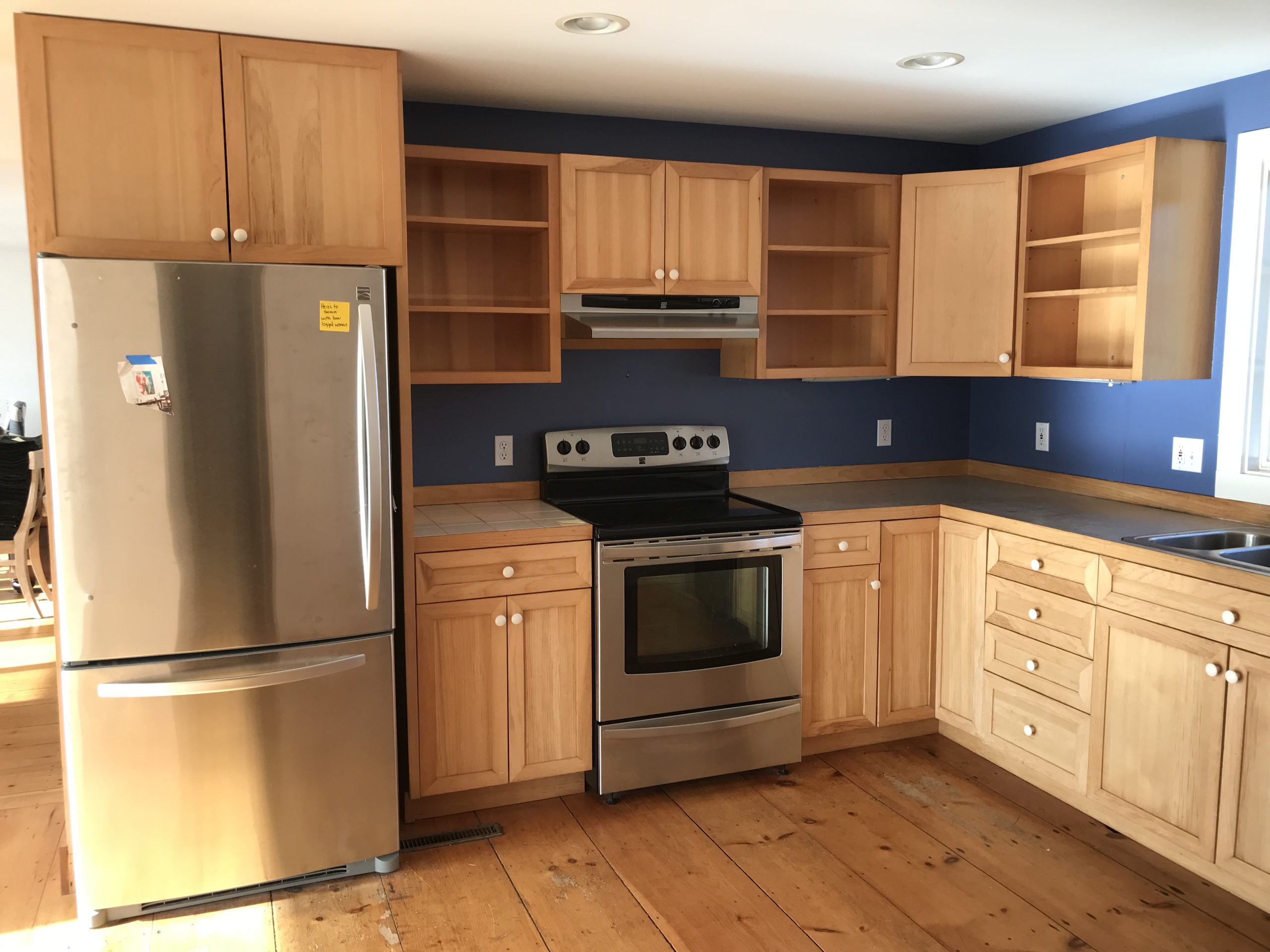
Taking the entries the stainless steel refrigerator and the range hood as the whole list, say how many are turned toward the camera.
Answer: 2

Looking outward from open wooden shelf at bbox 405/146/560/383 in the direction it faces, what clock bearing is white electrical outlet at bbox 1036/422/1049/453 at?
The white electrical outlet is roughly at 9 o'clock from the open wooden shelf.

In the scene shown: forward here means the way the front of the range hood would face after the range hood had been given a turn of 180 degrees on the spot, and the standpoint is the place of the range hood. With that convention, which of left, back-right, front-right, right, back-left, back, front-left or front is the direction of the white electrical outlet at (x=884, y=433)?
front-right

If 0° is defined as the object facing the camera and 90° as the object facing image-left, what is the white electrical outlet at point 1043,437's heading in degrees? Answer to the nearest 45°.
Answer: approximately 45°

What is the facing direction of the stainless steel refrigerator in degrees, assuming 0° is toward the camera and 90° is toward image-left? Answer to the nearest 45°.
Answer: approximately 0°
